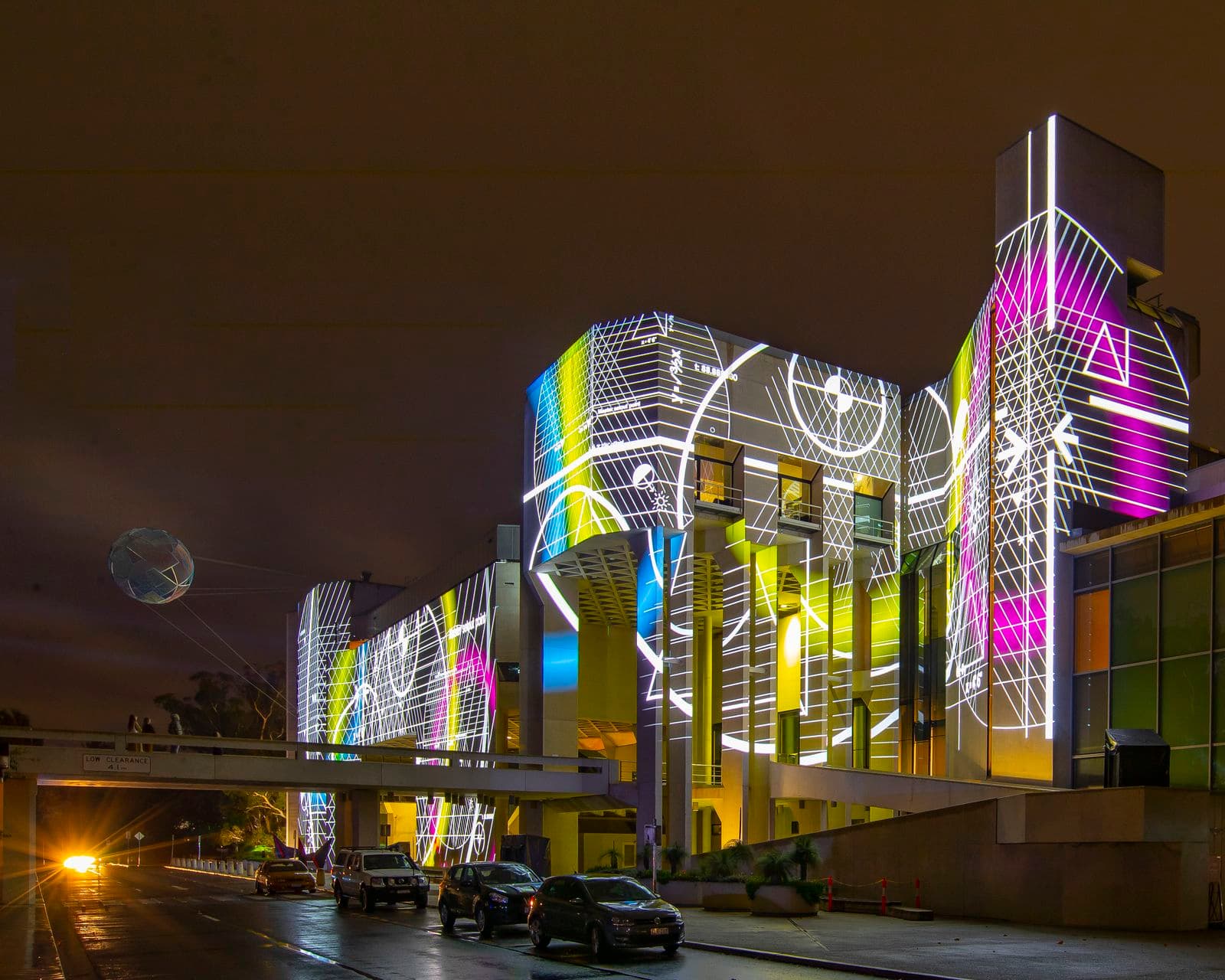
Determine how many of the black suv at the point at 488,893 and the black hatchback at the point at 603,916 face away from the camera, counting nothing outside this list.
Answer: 0

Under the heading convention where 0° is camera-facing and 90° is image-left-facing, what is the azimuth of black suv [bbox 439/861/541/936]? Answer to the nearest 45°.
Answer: approximately 315°

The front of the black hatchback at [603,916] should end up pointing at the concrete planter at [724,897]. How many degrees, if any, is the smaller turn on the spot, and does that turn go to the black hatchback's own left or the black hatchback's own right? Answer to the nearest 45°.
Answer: approximately 135° to the black hatchback's own left

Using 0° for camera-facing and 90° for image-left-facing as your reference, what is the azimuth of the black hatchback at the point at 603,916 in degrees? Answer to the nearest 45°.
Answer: approximately 315°

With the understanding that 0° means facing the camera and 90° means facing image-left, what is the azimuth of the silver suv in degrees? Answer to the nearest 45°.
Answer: approximately 315°

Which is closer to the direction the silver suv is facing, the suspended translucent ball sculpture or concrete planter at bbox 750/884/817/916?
the concrete planter

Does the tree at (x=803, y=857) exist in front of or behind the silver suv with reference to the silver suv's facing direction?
in front
